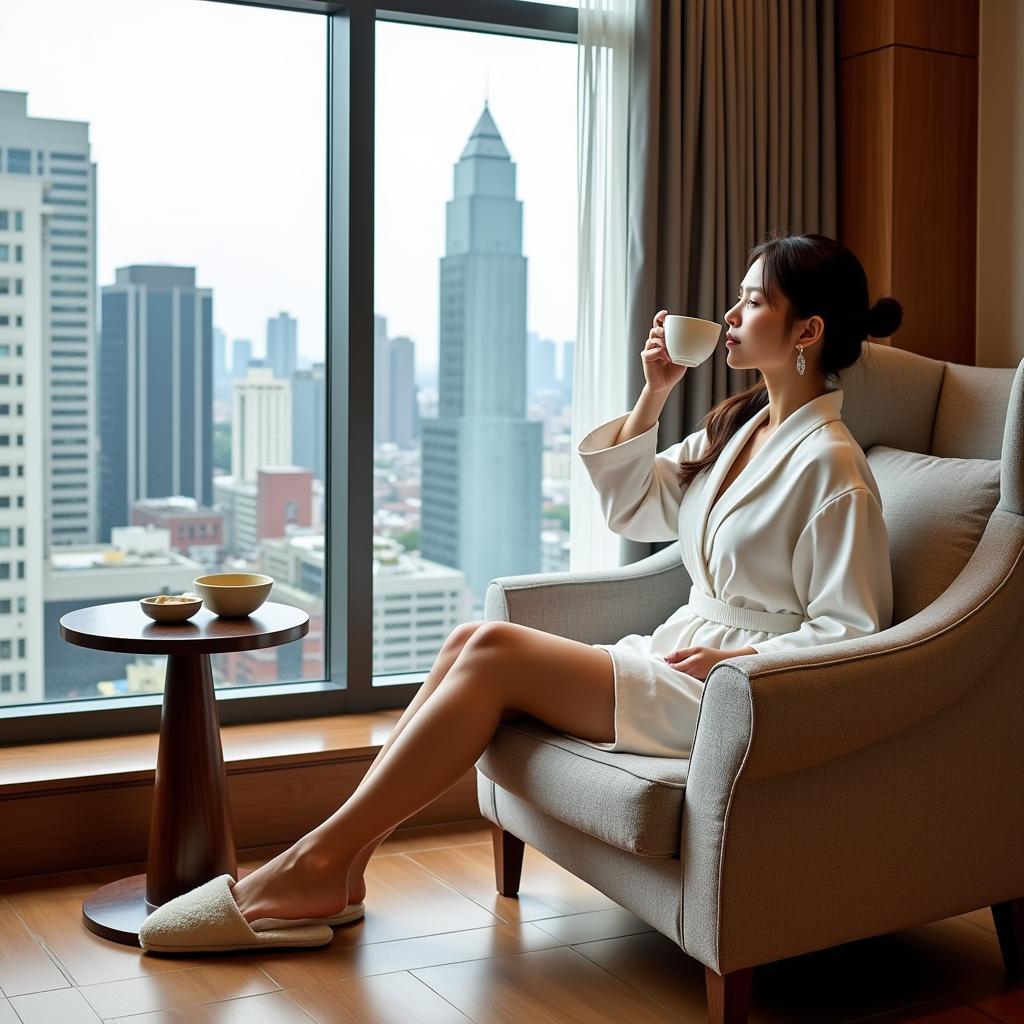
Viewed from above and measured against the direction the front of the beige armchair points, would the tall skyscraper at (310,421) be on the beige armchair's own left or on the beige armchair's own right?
on the beige armchair's own right

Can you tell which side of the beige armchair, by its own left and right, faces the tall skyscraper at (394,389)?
right

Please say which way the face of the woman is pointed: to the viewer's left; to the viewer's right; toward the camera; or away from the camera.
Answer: to the viewer's left

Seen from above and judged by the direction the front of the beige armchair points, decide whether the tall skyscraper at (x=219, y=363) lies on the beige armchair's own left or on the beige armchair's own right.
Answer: on the beige armchair's own right

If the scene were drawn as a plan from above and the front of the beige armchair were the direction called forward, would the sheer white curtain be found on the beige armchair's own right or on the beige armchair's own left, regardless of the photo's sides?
on the beige armchair's own right

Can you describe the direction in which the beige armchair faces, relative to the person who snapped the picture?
facing the viewer and to the left of the viewer
